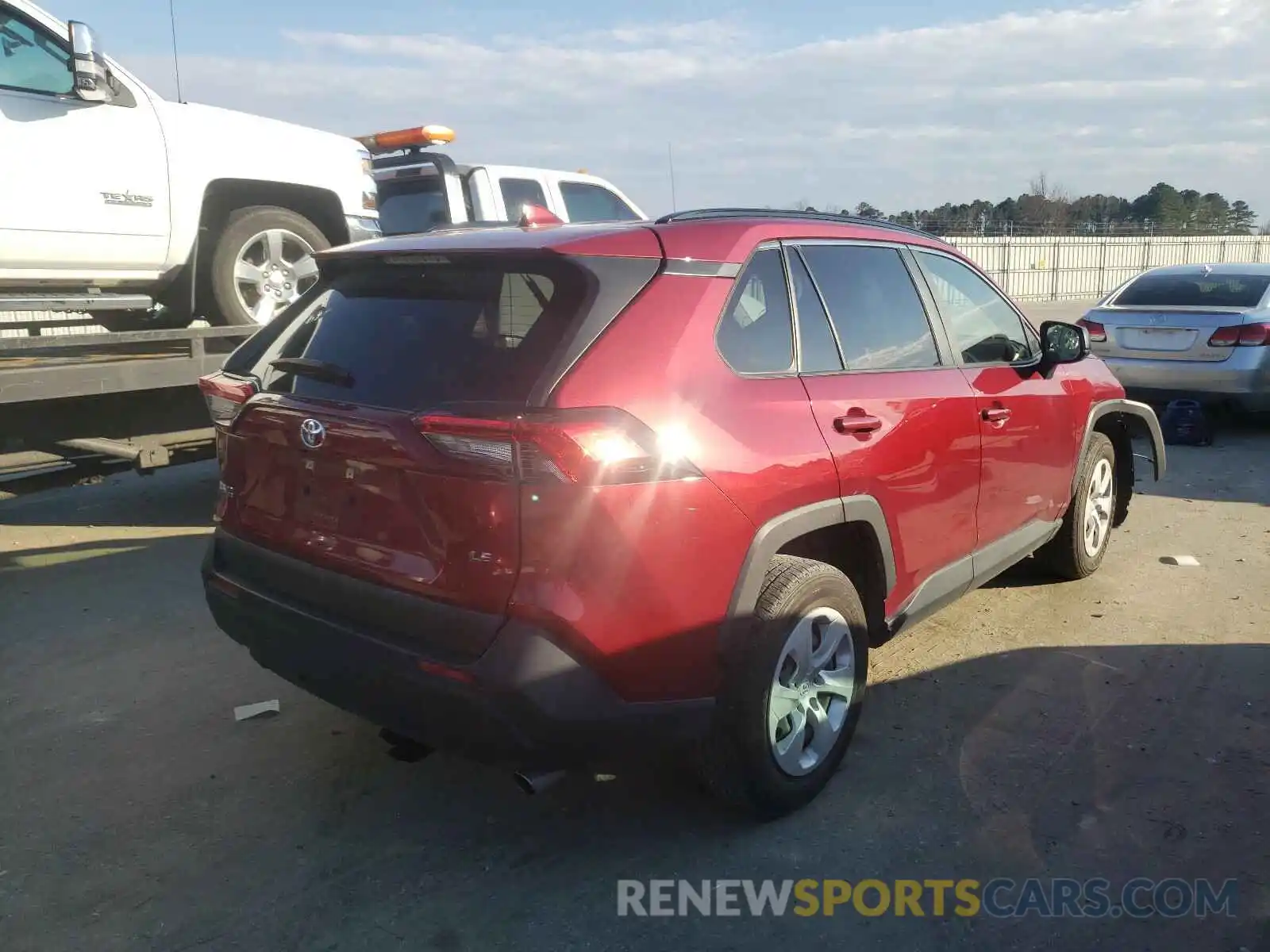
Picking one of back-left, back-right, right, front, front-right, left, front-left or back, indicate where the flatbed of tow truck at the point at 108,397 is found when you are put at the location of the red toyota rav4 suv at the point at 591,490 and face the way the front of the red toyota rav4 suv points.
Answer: left

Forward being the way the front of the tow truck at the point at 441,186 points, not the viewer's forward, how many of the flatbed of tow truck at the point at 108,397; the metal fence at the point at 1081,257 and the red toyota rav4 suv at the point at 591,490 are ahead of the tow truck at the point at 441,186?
1

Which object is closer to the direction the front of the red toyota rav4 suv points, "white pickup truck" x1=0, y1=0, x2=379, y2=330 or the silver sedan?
the silver sedan

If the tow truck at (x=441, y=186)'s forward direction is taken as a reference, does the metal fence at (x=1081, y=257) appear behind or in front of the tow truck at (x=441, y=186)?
in front

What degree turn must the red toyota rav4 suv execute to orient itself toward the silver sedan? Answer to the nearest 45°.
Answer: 0° — it already faces it

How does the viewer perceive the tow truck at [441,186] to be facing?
facing away from the viewer and to the right of the viewer

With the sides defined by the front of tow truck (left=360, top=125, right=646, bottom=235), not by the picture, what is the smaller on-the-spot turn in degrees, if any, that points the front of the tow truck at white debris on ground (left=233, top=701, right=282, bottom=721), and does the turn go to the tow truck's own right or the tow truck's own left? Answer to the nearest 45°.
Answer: approximately 135° to the tow truck's own right

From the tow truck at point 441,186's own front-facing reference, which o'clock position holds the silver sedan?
The silver sedan is roughly at 2 o'clock from the tow truck.

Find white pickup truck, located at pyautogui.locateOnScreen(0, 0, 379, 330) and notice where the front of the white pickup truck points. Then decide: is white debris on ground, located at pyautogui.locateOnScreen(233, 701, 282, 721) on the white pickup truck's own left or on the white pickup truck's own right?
on the white pickup truck's own right

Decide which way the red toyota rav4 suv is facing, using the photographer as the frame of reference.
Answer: facing away from the viewer and to the right of the viewer

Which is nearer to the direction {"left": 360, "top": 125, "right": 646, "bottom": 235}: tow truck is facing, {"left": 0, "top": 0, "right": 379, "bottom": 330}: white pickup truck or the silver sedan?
the silver sedan

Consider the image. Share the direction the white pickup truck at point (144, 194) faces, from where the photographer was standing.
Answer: facing to the right of the viewer

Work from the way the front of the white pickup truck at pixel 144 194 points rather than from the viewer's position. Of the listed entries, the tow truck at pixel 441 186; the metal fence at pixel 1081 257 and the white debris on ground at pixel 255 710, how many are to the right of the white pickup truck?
1

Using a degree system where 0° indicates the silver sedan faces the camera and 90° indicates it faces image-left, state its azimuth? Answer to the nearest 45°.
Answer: approximately 225°

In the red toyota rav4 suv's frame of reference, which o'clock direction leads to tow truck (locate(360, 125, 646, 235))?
The tow truck is roughly at 10 o'clock from the red toyota rav4 suv.
